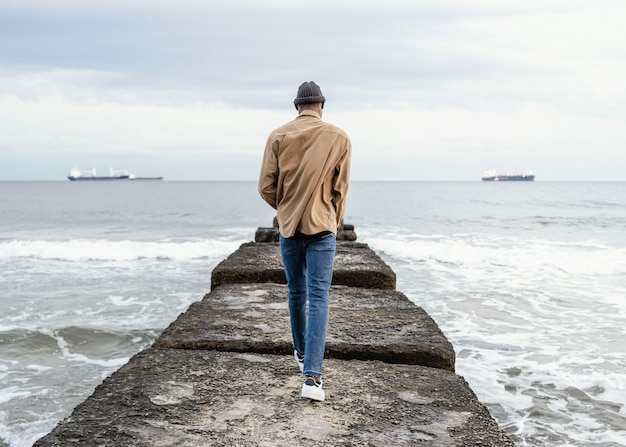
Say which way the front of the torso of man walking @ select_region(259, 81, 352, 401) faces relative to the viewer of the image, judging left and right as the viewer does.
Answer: facing away from the viewer
